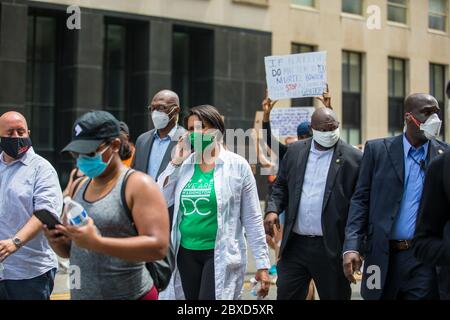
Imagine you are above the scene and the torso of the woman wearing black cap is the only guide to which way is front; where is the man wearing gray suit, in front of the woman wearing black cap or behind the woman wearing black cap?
behind

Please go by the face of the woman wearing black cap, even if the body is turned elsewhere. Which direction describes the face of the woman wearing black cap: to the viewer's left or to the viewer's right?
to the viewer's left

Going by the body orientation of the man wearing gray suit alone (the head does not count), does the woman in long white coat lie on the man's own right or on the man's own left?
on the man's own left

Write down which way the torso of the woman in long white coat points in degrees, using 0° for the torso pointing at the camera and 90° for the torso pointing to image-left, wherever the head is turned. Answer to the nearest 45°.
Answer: approximately 45°

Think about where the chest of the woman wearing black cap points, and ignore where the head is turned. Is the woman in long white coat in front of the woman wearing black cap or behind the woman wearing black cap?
behind

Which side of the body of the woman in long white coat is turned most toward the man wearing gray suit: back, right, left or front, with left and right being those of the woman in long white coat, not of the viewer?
right
